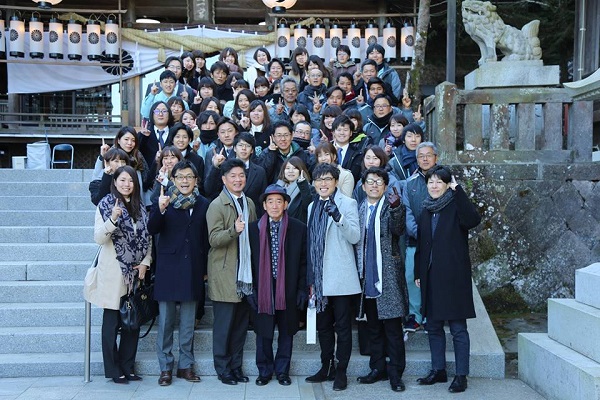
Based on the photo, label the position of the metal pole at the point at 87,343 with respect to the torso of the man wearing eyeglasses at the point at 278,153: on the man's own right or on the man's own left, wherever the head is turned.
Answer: on the man's own right

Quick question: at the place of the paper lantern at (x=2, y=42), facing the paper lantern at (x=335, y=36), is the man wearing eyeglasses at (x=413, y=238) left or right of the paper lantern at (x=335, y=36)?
right

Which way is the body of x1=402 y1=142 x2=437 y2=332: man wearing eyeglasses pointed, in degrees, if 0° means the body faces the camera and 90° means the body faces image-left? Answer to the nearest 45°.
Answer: approximately 0°

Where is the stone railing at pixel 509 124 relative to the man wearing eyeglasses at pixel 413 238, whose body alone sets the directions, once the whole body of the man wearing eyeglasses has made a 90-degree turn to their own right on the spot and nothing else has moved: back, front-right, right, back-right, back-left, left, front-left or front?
back-right

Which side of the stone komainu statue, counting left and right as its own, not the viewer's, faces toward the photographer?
left

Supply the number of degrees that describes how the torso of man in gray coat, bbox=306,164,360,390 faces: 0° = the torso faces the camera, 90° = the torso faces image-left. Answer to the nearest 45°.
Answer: approximately 45°
